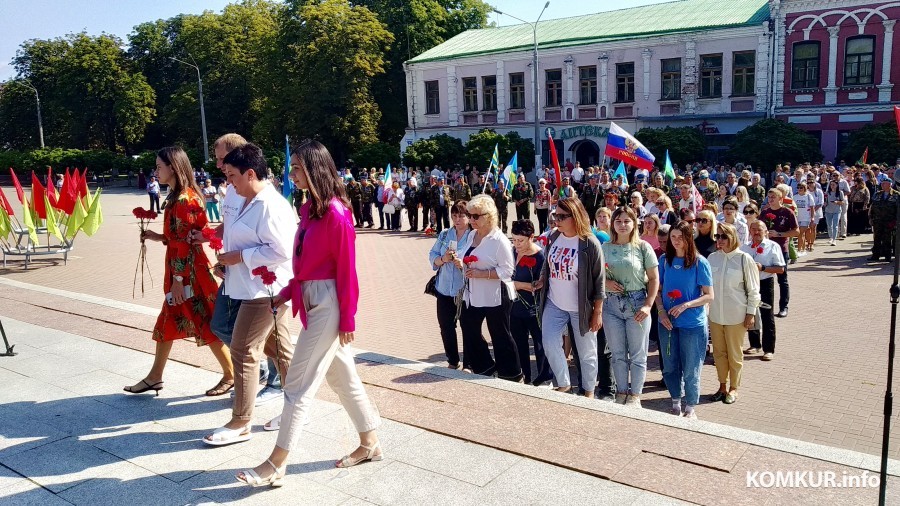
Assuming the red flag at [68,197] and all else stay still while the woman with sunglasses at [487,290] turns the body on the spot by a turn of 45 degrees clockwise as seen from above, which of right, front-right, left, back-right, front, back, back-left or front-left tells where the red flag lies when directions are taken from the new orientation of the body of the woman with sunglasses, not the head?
front-right

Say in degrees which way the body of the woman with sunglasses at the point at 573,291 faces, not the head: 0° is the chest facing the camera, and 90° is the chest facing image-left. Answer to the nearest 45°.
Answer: approximately 45°

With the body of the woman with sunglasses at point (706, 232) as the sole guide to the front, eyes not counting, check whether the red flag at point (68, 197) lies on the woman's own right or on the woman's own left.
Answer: on the woman's own right

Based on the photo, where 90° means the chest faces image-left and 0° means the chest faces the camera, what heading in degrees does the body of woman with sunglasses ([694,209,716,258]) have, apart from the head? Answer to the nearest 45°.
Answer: approximately 45°

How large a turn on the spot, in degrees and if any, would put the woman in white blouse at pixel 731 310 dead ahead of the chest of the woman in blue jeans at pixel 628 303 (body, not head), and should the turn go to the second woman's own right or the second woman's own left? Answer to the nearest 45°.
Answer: approximately 135° to the second woman's own left

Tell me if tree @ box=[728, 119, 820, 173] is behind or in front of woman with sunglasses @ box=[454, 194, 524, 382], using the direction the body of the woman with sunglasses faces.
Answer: behind

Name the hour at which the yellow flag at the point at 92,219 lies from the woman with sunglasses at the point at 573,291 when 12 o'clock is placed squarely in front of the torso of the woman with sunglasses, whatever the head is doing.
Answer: The yellow flag is roughly at 3 o'clock from the woman with sunglasses.

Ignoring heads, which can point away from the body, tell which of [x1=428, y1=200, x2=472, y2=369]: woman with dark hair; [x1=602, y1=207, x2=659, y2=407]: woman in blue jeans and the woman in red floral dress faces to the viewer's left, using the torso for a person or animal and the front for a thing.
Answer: the woman in red floral dress

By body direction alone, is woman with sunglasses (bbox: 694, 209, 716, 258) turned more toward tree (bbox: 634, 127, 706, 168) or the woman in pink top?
the woman in pink top
